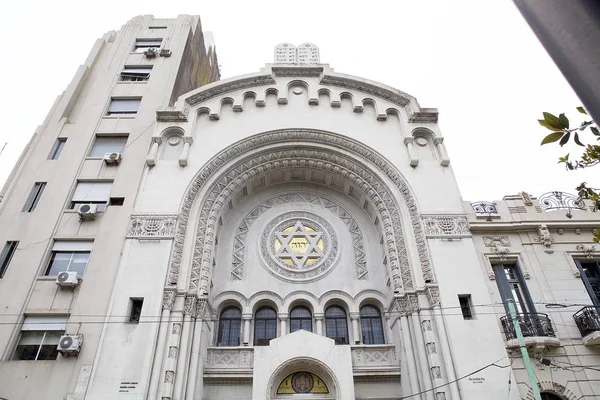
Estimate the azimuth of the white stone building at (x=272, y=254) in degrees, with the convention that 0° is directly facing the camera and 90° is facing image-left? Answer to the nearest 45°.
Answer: approximately 0°
